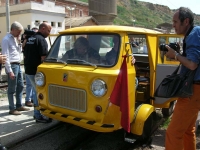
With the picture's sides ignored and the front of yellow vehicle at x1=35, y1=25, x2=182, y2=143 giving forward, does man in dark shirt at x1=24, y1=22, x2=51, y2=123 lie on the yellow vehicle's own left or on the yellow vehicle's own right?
on the yellow vehicle's own right

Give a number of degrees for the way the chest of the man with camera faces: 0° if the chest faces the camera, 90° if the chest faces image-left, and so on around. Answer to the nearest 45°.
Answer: approximately 90°

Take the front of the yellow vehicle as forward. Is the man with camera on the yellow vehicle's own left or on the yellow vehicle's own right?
on the yellow vehicle's own left

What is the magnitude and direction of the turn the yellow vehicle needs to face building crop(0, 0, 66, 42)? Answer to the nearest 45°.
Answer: approximately 135° to its right

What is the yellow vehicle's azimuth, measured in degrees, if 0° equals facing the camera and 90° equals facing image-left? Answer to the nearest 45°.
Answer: approximately 45°

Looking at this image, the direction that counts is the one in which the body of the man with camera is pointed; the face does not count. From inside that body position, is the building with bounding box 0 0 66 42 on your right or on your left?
on your right

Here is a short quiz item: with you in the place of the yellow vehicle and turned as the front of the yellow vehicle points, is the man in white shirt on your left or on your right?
on your right

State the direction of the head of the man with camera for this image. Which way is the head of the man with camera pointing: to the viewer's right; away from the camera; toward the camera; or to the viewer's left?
to the viewer's left
